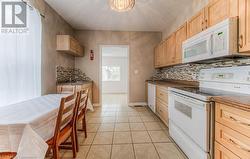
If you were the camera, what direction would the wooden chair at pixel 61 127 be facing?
facing away from the viewer and to the left of the viewer

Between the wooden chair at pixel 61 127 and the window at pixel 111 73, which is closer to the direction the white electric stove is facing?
the wooden chair

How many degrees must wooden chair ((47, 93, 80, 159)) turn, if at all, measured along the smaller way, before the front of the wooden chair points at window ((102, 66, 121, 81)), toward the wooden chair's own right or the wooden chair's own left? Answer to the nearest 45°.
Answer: approximately 45° to the wooden chair's own right

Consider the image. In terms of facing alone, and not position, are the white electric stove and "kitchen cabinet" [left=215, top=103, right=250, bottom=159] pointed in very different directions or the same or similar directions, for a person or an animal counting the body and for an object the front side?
same or similar directions

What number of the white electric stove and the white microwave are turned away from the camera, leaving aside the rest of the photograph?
0

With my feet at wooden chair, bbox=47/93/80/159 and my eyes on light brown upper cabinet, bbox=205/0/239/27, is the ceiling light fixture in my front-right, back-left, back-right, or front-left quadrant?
front-left

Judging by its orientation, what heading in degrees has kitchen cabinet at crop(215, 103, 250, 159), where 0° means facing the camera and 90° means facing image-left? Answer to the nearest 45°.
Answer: approximately 45°

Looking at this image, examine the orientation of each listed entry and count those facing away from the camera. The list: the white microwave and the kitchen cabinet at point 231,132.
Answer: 0

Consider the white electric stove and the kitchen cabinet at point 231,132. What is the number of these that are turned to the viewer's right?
0

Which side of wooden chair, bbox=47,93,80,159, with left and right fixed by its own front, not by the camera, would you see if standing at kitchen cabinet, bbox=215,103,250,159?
back

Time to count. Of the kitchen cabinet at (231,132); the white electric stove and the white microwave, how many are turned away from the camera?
0

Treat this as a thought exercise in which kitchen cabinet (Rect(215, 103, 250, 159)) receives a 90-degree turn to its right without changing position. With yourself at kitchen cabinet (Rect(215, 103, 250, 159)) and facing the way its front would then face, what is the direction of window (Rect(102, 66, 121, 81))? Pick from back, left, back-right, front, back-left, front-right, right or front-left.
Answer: front
